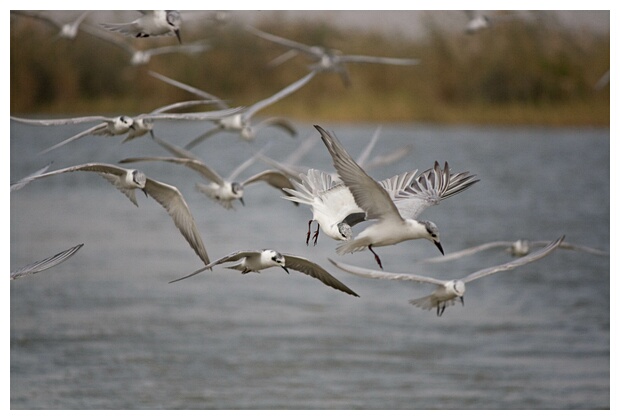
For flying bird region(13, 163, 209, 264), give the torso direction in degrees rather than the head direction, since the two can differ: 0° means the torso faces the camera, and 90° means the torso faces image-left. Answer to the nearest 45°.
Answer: approximately 315°

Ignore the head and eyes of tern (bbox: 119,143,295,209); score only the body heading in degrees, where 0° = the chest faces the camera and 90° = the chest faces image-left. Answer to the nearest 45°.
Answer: approximately 315°

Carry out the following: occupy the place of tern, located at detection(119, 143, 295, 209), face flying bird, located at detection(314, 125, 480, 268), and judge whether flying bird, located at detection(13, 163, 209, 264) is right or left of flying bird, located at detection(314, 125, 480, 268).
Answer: right

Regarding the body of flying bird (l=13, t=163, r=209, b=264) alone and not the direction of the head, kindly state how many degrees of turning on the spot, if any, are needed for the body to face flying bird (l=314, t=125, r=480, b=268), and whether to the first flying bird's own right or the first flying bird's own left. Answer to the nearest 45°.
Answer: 0° — it already faces it

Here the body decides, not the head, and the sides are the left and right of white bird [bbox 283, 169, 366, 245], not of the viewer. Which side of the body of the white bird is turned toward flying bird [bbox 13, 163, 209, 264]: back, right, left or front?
back

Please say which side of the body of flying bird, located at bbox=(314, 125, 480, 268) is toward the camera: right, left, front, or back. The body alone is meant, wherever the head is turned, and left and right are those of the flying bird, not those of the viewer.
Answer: right

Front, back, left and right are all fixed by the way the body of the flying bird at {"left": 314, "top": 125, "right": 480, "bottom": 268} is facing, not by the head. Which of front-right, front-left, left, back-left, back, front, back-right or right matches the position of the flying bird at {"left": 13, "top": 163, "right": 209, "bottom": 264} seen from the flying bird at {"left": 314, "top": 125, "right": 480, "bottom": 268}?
back-left
